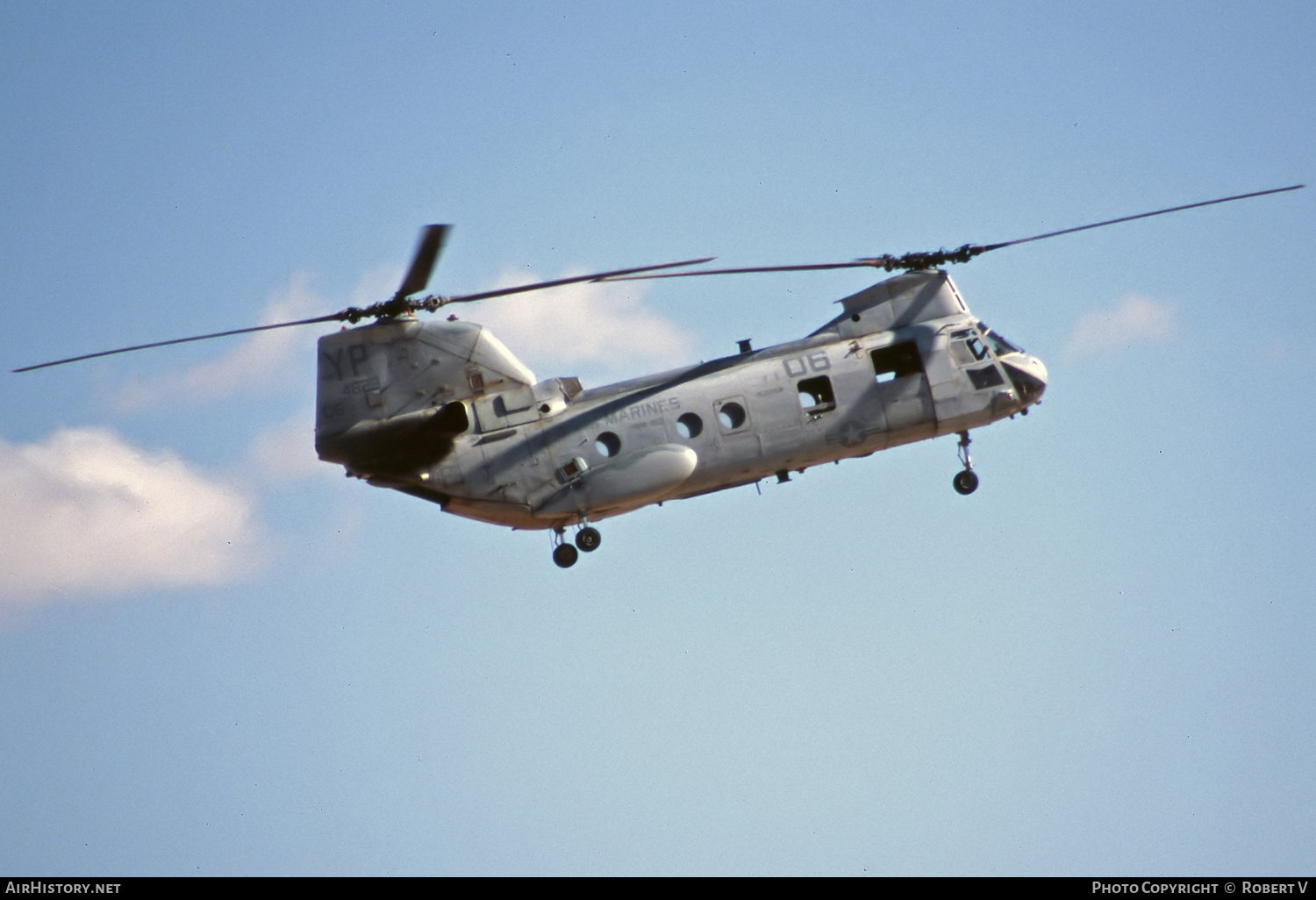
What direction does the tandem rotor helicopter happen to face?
to the viewer's right
